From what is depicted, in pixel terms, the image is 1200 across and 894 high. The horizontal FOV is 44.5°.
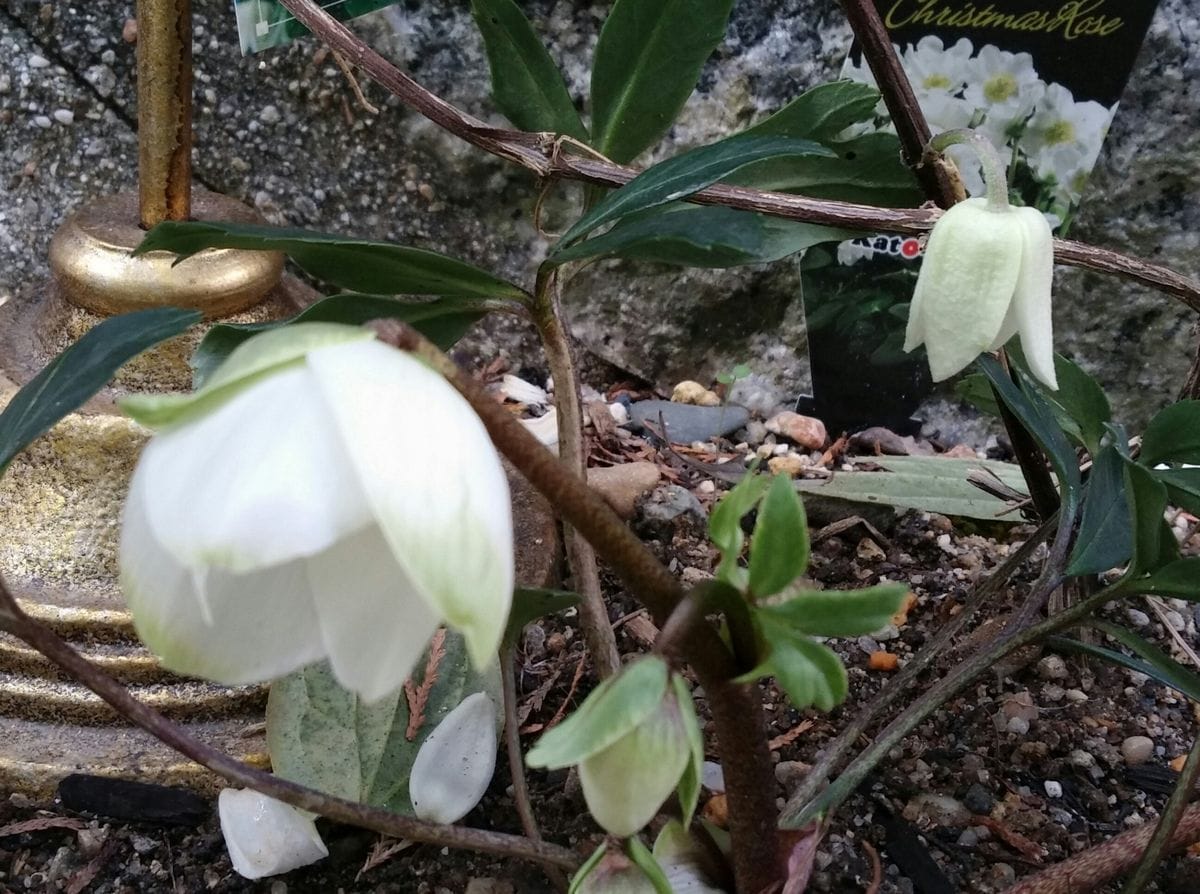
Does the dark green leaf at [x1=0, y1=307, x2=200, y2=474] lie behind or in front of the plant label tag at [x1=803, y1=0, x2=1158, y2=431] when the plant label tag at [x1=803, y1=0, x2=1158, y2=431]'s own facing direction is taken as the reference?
in front

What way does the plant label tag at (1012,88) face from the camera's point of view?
toward the camera

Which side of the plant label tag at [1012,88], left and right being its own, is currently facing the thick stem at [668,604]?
front

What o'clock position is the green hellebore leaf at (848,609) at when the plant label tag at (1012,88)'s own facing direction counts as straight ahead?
The green hellebore leaf is roughly at 12 o'clock from the plant label tag.

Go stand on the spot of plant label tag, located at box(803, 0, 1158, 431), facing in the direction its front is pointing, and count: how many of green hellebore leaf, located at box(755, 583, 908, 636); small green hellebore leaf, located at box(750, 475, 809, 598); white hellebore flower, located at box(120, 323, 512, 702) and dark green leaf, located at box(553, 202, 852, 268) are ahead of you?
4

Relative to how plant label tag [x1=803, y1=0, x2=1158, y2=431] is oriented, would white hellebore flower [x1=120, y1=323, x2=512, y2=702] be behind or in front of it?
in front
